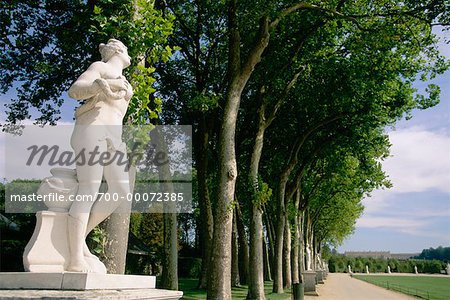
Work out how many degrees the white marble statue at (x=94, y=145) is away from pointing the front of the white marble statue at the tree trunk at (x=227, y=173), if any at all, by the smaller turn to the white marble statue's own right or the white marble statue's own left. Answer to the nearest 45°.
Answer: approximately 90° to the white marble statue's own left

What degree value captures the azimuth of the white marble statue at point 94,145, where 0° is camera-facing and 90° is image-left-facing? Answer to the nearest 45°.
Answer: approximately 315°

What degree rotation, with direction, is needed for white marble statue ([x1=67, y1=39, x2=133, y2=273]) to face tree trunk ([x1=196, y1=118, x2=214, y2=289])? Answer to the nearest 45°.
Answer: approximately 135° to its left

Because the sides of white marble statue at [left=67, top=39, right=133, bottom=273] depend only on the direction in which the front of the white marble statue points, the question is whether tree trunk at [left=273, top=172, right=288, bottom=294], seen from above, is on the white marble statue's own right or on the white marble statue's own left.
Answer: on the white marble statue's own left

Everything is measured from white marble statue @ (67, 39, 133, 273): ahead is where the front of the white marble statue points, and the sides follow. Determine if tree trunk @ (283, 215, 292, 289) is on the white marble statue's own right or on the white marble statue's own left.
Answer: on the white marble statue's own left
